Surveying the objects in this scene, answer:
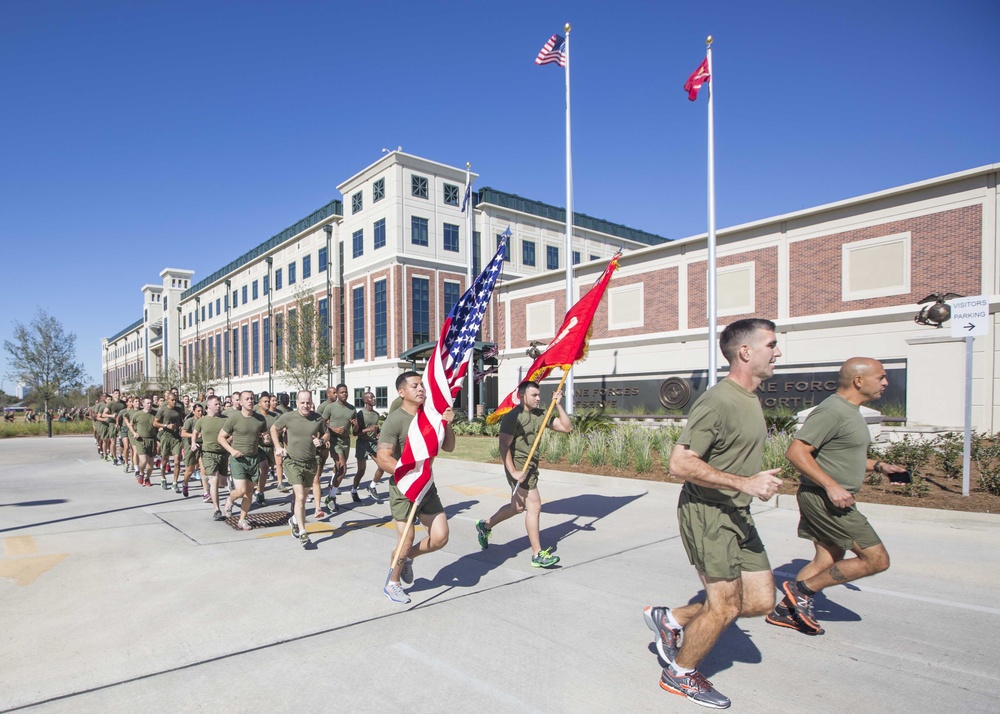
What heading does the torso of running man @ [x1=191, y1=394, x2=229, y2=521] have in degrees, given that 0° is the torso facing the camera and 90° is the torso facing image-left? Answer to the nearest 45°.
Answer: approximately 315°

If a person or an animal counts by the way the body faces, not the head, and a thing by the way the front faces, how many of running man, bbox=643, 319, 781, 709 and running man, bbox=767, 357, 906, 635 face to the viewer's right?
2

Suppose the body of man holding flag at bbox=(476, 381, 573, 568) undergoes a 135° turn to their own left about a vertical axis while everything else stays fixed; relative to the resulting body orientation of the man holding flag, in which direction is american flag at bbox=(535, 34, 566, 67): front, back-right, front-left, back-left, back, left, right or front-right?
front

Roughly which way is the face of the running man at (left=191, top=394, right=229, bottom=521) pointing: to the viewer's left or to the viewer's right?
to the viewer's right

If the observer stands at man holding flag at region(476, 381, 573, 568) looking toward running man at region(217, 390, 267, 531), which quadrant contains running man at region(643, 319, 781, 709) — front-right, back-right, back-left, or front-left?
back-left

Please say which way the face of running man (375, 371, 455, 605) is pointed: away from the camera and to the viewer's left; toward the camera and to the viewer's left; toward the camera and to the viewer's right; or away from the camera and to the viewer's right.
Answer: toward the camera and to the viewer's right

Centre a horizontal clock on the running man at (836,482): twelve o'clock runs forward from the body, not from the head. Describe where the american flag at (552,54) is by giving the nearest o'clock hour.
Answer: The american flag is roughly at 8 o'clock from the running man.

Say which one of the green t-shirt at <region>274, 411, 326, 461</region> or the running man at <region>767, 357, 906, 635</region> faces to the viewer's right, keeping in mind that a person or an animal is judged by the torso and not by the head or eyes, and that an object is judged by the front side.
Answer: the running man

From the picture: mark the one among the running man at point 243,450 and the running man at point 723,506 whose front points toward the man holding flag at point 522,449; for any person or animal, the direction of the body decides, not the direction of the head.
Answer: the running man at point 243,450

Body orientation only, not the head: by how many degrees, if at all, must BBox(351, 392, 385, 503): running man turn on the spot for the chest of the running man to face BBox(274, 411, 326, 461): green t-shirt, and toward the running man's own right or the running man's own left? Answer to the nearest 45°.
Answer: approximately 45° to the running man's own right

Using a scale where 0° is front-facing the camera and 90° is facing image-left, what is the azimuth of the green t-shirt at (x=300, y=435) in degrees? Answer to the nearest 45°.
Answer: approximately 0°

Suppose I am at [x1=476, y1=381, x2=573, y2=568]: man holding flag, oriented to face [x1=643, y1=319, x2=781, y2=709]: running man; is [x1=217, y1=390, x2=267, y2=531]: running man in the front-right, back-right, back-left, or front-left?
back-right
